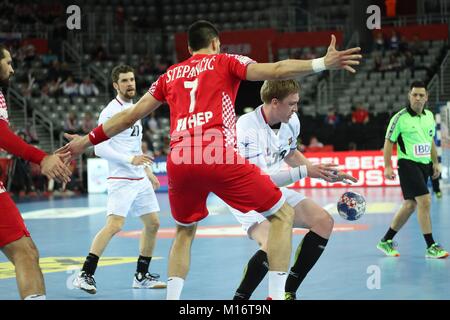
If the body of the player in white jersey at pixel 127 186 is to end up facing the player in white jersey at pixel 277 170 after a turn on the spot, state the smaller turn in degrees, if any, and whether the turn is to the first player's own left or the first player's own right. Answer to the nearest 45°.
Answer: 0° — they already face them

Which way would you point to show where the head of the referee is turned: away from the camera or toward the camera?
toward the camera

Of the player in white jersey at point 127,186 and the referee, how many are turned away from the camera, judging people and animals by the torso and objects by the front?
0

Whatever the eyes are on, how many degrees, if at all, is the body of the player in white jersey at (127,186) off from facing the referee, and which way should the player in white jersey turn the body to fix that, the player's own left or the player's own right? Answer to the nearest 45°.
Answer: approximately 45° to the player's own left

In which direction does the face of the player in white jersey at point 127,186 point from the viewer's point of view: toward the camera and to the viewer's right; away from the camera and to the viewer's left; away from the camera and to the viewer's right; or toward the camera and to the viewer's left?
toward the camera and to the viewer's right

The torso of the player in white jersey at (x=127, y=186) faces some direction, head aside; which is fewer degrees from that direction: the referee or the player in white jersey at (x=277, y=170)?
the player in white jersey

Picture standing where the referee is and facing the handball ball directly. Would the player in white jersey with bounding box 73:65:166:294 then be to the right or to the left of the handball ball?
right

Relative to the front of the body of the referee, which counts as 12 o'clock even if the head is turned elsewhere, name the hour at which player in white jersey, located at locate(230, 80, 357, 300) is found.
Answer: The player in white jersey is roughly at 2 o'clock from the referee.

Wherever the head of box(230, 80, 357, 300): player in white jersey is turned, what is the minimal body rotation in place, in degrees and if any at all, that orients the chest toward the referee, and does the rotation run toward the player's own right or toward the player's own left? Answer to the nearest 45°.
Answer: approximately 90° to the player's own left

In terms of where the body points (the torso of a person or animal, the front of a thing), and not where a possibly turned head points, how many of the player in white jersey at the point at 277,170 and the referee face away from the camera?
0

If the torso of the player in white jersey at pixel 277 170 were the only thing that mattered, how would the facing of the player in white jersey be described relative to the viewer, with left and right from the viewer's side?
facing the viewer and to the right of the viewer

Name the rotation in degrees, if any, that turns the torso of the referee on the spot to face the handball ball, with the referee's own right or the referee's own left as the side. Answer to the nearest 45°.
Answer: approximately 45° to the referee's own right

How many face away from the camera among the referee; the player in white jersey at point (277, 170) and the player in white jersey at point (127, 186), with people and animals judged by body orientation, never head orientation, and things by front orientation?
0

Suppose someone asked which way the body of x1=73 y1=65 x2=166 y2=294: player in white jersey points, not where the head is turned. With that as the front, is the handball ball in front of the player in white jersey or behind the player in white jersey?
in front
